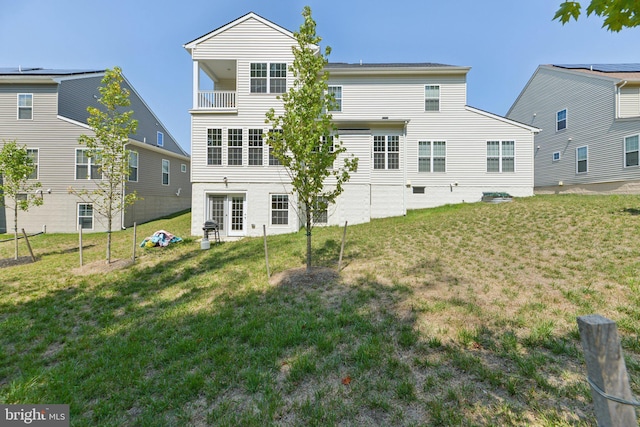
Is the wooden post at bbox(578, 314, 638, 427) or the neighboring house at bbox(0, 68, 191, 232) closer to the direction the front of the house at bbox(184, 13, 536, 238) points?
the neighboring house

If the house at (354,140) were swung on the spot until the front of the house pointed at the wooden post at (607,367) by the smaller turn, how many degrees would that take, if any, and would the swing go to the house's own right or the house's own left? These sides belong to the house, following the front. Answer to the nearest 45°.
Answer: approximately 180°

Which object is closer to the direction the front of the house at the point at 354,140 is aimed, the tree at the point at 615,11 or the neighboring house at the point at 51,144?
the neighboring house

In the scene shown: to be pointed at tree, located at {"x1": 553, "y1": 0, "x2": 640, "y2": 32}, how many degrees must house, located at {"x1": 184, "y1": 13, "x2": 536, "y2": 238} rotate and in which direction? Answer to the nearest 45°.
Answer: approximately 180°

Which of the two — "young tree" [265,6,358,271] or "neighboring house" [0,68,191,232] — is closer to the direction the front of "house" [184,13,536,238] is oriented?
the neighboring house

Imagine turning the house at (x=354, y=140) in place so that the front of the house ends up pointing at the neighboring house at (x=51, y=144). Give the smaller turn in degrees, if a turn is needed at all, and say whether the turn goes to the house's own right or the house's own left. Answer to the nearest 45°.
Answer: approximately 90° to the house's own left

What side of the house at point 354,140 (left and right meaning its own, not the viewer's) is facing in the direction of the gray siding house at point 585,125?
right

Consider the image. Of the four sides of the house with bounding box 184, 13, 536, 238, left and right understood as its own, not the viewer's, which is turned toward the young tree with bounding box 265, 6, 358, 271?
back

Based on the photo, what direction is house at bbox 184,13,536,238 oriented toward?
away from the camera
